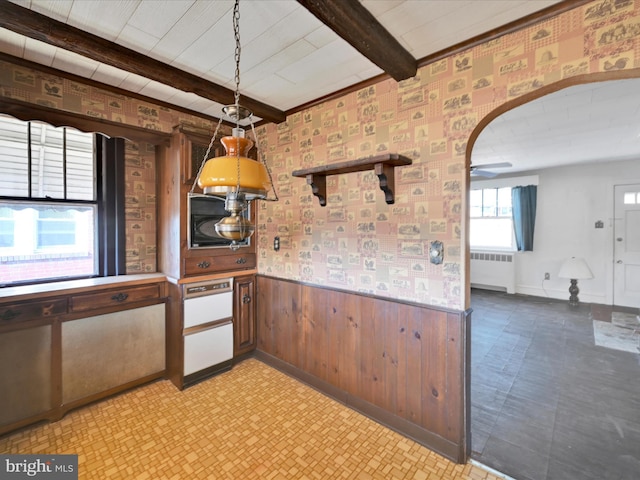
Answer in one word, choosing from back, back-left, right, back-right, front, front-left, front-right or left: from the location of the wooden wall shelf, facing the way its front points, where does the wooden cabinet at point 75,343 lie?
front-right

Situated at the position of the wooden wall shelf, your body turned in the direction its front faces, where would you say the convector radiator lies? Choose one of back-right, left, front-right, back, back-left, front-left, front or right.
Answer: back

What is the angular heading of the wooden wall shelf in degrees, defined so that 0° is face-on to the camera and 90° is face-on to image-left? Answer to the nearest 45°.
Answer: approximately 45°

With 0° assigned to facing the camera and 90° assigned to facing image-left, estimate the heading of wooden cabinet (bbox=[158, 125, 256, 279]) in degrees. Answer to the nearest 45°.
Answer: approximately 315°

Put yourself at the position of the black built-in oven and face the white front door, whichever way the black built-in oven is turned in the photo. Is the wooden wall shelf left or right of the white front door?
right

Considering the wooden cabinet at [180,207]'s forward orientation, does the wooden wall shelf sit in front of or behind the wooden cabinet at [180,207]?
in front

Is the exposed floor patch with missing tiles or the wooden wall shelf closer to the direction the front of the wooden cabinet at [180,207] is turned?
the wooden wall shelf

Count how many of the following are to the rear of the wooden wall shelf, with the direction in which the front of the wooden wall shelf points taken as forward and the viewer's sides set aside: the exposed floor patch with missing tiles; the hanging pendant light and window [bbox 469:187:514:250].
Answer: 2

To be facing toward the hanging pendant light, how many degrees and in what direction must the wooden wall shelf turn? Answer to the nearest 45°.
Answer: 0° — it already faces it

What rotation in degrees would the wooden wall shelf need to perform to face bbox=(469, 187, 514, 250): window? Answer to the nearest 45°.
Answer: approximately 180°
